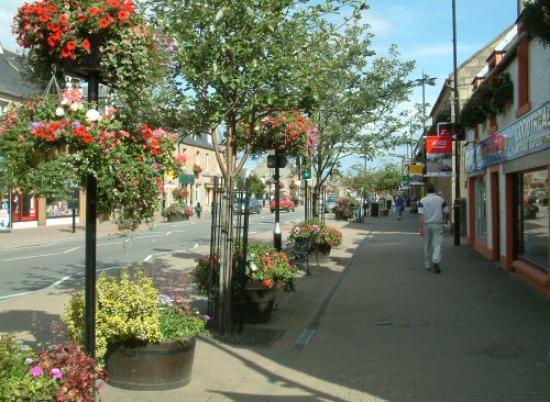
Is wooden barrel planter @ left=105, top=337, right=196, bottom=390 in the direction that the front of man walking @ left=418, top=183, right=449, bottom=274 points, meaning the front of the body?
no

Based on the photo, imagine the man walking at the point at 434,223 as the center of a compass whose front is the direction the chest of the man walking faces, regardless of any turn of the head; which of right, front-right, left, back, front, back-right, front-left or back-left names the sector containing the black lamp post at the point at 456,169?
front

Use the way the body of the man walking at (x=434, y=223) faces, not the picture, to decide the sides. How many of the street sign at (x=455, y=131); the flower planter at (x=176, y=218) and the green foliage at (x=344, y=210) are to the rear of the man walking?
0

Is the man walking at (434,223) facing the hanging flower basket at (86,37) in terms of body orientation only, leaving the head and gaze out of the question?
no

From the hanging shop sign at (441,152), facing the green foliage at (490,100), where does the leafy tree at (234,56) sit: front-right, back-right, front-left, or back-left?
front-right

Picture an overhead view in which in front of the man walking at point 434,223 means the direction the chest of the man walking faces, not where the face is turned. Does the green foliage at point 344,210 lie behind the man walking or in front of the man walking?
in front

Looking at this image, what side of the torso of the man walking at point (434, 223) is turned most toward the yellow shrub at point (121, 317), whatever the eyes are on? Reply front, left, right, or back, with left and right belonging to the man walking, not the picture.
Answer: back

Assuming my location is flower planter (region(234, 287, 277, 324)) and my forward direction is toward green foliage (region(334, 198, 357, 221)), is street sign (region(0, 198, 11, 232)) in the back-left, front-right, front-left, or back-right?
front-left

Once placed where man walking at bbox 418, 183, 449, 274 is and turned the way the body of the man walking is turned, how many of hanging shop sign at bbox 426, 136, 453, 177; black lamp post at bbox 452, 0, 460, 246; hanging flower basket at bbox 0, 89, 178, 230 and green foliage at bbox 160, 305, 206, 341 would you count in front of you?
2

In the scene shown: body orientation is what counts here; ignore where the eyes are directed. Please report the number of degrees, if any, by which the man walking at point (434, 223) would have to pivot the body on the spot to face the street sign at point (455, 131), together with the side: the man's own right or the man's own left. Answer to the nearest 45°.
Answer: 0° — they already face it

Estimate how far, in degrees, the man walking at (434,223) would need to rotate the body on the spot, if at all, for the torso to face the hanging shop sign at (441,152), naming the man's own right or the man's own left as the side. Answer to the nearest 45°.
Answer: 0° — they already face it

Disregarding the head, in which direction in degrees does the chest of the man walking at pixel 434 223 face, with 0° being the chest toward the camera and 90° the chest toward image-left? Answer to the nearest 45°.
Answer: approximately 180°
